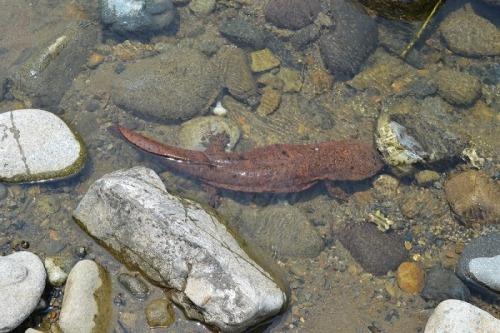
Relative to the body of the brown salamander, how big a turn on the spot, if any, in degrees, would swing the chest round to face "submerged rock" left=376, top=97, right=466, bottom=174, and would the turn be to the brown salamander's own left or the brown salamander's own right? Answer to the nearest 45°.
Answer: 0° — it already faces it

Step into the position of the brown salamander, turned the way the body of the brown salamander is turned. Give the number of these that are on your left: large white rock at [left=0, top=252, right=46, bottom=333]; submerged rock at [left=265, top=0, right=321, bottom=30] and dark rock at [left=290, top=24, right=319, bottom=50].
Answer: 2

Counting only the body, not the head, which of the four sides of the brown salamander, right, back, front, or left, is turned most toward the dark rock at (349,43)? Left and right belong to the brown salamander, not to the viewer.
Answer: left

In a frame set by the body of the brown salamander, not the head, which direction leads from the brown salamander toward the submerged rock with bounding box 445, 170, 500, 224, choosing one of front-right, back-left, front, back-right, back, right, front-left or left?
front

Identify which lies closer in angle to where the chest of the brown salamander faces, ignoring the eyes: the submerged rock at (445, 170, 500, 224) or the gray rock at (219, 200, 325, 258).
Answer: the submerged rock

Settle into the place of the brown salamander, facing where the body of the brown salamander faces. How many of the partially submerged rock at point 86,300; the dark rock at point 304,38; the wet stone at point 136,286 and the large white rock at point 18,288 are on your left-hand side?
1

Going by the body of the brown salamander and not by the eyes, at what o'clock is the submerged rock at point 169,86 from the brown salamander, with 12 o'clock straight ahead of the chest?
The submerged rock is roughly at 7 o'clock from the brown salamander.

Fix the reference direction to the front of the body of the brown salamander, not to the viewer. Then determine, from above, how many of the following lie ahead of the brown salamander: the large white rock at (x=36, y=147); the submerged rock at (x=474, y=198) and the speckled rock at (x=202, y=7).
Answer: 1

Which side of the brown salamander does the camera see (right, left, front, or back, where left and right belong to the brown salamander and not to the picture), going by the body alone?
right

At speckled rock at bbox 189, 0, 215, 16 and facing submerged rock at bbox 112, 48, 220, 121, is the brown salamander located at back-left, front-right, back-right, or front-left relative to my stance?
front-left

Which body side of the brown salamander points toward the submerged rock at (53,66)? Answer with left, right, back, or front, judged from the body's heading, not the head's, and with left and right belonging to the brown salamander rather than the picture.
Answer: back

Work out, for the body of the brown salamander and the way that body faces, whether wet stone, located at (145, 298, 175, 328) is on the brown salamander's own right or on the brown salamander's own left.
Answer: on the brown salamander's own right

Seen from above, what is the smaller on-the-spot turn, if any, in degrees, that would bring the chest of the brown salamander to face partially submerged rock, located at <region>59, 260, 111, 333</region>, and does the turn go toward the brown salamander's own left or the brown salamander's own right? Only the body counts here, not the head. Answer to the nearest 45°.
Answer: approximately 135° to the brown salamander's own right

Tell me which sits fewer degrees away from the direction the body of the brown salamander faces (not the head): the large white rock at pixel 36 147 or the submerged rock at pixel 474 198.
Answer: the submerged rock

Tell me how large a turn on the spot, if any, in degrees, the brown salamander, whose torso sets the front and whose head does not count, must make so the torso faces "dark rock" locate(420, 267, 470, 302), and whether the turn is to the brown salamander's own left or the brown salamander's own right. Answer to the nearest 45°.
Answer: approximately 45° to the brown salamander's own right

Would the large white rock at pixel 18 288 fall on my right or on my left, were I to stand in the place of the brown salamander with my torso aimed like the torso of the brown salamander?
on my right
